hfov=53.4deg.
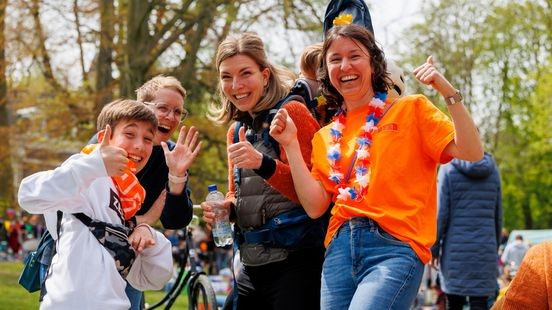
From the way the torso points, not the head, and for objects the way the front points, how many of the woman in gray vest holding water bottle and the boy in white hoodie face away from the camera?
0

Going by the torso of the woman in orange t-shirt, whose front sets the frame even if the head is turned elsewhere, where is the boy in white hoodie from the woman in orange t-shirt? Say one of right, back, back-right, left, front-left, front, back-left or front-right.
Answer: front-right

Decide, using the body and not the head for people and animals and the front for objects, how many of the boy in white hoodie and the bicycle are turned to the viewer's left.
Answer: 0

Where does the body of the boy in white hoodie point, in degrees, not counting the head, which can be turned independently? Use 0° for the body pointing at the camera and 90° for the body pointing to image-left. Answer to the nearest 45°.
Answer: approximately 315°

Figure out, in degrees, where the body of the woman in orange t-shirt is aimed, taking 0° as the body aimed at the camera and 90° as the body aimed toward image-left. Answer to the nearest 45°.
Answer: approximately 45°
